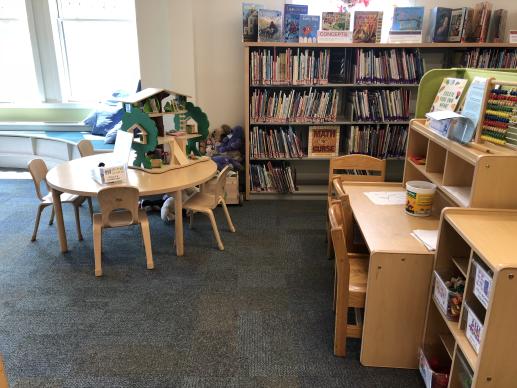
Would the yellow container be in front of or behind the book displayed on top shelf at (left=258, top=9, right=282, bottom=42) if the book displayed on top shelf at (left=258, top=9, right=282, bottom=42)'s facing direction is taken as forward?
in front

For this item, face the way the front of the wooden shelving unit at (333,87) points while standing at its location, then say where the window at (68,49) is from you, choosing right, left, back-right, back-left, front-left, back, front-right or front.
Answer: right

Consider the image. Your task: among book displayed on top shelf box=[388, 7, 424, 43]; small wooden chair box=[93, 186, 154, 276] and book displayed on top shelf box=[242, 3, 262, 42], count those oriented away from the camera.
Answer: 1

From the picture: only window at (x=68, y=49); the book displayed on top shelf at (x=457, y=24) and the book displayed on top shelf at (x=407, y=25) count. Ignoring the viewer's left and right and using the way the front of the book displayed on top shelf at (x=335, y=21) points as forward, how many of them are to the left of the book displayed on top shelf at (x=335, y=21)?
2

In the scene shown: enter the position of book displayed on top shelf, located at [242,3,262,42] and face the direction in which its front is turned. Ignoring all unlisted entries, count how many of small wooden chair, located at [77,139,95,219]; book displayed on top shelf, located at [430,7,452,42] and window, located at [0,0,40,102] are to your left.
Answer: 1

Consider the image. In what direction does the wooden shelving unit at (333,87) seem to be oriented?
toward the camera

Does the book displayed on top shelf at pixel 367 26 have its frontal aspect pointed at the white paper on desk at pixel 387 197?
yes

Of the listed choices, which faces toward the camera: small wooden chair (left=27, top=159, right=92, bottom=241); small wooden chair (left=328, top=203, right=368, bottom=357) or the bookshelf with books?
the bookshelf with books

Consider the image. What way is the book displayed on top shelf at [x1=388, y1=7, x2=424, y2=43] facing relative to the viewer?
toward the camera

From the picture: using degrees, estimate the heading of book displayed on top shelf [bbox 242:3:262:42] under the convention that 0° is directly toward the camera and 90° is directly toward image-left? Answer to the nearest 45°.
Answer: approximately 0°

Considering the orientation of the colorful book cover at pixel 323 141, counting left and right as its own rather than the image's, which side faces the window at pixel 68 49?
right

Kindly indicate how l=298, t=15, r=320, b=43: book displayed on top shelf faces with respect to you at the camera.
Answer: facing the viewer

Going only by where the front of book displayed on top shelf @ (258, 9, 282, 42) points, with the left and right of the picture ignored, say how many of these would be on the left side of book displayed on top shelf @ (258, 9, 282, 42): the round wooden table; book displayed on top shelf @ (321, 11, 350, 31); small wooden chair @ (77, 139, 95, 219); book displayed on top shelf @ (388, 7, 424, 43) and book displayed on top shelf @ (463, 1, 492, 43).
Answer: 3

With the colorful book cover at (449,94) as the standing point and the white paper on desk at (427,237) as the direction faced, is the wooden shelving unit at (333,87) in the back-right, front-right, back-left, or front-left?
back-right

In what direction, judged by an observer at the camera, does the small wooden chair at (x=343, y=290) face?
facing to the right of the viewer

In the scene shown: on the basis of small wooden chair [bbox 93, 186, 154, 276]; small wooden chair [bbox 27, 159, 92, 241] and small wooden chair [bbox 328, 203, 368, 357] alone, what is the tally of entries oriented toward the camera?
0
